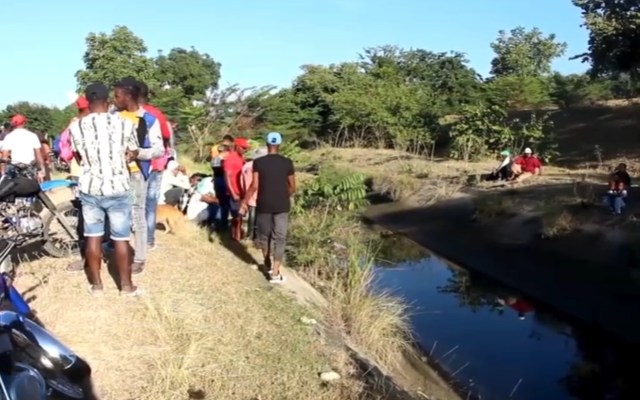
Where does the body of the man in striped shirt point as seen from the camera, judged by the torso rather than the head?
away from the camera

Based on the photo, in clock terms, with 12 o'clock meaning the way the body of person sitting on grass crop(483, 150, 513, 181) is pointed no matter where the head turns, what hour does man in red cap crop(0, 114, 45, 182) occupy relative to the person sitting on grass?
The man in red cap is roughly at 10 o'clock from the person sitting on grass.

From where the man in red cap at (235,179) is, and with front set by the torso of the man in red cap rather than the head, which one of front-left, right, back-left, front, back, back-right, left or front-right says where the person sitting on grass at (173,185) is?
back-left

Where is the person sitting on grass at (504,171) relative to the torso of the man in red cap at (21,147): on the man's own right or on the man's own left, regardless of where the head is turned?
on the man's own right

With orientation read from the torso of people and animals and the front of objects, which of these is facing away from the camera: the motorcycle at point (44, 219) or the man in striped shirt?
the man in striped shirt

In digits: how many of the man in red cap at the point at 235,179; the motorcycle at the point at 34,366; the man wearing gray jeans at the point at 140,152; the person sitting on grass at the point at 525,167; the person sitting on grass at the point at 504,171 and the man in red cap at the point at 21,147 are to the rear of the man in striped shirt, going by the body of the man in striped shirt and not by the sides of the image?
1

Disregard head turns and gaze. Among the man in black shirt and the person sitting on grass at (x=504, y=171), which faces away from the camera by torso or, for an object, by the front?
the man in black shirt

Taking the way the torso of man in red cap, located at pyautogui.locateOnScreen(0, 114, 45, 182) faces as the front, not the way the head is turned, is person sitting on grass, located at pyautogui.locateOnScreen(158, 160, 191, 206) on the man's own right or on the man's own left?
on the man's own right

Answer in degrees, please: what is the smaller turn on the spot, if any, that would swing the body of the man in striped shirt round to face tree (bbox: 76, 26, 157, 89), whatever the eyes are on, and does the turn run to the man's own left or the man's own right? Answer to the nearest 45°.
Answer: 0° — they already face it

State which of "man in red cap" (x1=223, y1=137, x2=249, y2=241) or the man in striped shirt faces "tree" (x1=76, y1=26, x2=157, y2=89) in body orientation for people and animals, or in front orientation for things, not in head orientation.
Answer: the man in striped shirt

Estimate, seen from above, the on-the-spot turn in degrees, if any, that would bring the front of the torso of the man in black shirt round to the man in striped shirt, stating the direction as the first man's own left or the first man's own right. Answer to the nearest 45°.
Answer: approximately 135° to the first man's own left

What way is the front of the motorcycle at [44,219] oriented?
to the viewer's right

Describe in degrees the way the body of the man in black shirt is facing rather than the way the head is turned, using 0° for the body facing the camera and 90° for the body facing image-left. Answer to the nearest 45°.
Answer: approximately 180°

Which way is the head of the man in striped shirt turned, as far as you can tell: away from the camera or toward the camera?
away from the camera

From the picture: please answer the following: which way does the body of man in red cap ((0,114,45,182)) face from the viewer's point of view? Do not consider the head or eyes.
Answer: away from the camera
